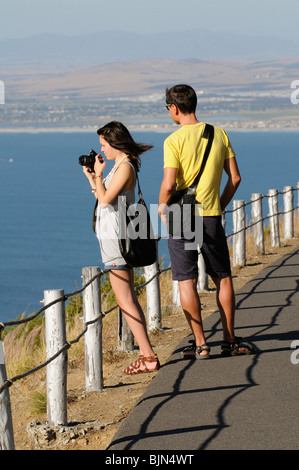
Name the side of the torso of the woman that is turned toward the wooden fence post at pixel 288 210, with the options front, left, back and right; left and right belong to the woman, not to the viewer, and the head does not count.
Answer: right

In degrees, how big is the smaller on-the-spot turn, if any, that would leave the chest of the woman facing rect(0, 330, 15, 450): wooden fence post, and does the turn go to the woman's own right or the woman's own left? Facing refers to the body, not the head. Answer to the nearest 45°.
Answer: approximately 90° to the woman's own left

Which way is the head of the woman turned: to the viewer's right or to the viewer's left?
to the viewer's left

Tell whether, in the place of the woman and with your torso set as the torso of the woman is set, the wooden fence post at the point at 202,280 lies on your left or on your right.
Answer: on your right

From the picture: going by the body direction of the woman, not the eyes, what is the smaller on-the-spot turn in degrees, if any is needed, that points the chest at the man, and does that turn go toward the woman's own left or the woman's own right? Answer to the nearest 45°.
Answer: approximately 180°

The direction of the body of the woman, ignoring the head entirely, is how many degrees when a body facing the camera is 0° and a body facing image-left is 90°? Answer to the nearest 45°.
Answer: approximately 90°

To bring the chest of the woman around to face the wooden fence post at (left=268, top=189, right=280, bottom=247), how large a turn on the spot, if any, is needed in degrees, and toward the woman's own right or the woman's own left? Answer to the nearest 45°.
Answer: approximately 90° to the woman's own right
